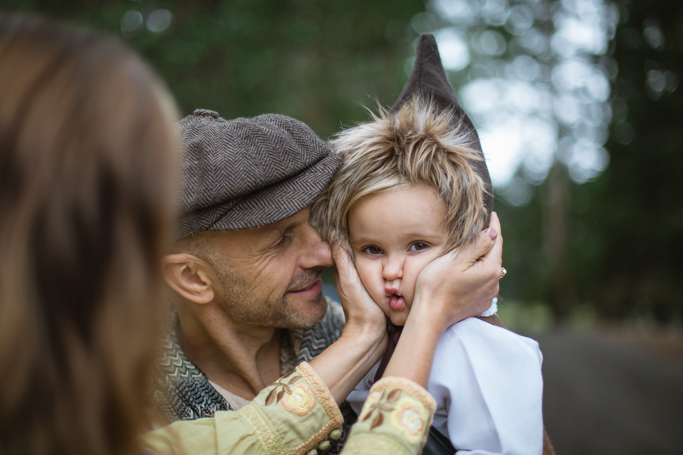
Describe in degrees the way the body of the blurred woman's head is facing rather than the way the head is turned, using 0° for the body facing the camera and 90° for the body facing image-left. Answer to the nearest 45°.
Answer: approximately 225°

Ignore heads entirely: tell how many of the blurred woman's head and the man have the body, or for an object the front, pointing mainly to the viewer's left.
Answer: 0

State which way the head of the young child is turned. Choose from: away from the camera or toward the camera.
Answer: toward the camera

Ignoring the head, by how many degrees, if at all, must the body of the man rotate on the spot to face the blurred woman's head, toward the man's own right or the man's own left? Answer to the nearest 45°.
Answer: approximately 45° to the man's own right

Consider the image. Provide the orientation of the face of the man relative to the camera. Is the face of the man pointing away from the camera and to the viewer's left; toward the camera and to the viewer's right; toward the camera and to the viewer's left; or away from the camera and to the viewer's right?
toward the camera and to the viewer's right

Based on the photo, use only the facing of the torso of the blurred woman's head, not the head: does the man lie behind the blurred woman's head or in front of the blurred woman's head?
in front

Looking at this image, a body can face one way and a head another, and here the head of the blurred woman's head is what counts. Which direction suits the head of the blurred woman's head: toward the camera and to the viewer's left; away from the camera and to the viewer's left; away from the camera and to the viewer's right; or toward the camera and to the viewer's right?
away from the camera and to the viewer's right

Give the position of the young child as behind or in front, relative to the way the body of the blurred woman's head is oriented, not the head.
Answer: in front
